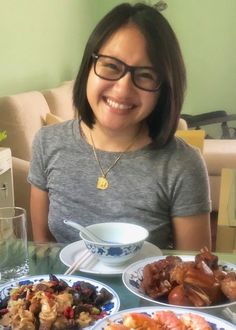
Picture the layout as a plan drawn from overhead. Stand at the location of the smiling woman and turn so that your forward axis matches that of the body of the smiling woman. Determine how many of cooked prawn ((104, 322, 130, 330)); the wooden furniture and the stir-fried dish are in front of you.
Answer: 2

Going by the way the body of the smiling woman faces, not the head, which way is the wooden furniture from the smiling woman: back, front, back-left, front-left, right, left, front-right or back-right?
back-left

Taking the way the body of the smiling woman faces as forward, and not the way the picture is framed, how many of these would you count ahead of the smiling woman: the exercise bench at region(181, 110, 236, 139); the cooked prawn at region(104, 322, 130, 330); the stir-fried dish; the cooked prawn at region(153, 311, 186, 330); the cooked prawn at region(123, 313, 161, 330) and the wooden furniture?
4

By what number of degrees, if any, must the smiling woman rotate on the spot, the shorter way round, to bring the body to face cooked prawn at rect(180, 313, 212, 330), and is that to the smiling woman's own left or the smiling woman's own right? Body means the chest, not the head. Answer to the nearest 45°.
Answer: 0° — they already face it

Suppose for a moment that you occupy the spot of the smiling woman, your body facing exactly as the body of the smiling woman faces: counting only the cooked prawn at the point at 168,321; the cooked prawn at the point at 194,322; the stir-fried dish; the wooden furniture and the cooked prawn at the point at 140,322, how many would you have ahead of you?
4

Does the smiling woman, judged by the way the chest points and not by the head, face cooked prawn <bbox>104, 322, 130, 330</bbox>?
yes

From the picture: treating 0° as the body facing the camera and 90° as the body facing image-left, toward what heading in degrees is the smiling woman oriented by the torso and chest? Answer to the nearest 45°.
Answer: approximately 0°

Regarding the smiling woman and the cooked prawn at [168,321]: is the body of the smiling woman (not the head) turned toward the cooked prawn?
yes

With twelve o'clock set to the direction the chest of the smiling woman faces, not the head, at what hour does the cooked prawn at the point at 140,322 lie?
The cooked prawn is roughly at 12 o'clock from the smiling woman.
